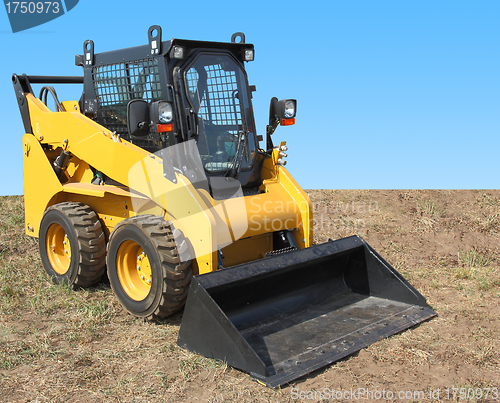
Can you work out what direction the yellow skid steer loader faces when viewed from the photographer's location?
facing the viewer and to the right of the viewer
